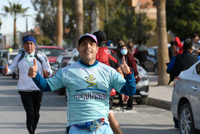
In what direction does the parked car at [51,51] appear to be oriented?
toward the camera

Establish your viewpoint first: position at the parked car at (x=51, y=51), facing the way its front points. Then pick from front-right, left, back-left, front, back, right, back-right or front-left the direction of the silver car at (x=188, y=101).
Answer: front

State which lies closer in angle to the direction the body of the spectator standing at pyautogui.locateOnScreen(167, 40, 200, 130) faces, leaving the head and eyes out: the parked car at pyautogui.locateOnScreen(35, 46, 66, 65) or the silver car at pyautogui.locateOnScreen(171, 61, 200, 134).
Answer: the parked car

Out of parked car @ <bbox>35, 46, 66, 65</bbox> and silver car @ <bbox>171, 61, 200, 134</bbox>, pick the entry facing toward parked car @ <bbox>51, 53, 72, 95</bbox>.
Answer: parked car @ <bbox>35, 46, 66, 65</bbox>

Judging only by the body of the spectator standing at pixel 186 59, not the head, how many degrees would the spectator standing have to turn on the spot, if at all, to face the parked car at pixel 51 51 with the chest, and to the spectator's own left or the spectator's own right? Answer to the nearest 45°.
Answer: approximately 45° to the spectator's own left

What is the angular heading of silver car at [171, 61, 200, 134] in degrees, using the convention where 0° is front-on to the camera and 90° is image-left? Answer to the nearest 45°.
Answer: approximately 315°

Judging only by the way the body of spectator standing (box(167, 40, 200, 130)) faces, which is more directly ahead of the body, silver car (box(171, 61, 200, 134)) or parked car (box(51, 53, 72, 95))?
the parked car

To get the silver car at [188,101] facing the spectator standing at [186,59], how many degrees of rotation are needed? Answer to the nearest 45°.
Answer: approximately 135° to its left

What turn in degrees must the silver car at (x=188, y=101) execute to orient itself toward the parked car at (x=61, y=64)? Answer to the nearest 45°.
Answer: approximately 180°

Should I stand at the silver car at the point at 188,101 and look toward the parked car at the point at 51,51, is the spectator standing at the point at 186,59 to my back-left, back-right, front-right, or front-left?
front-right

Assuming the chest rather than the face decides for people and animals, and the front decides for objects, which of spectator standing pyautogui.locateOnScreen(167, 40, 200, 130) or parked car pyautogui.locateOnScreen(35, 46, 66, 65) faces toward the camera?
the parked car
